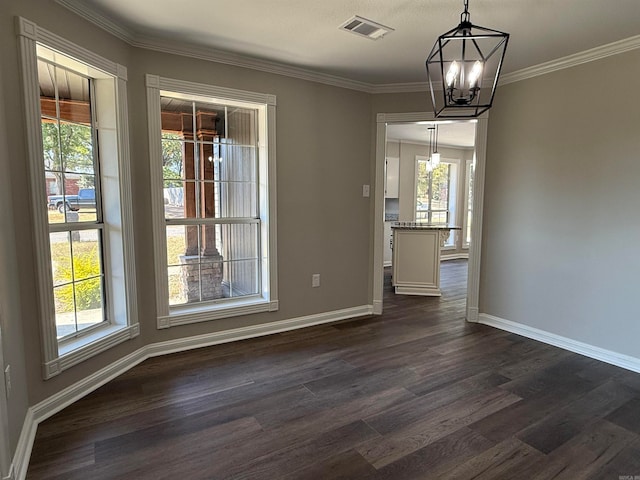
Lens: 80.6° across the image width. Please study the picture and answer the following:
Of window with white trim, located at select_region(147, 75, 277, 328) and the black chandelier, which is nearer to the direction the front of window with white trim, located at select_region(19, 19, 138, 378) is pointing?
the black chandelier

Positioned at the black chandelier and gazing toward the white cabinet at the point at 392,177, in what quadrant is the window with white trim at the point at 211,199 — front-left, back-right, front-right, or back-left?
front-left

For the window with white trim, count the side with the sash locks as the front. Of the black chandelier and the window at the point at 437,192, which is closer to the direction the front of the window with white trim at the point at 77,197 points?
the black chandelier

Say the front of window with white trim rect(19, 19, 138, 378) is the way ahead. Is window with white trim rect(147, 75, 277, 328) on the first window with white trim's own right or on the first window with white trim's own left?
on the first window with white trim's own left

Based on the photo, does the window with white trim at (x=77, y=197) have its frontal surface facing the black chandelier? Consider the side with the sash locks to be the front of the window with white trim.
yes

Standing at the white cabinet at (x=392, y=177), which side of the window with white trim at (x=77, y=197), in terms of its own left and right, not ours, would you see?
left

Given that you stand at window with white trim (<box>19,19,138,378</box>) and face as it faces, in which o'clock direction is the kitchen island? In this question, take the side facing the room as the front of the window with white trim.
The kitchen island is roughly at 10 o'clock from the window with white trim.

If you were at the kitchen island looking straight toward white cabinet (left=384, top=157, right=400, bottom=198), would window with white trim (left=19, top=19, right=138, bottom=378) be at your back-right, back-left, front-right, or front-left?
back-left

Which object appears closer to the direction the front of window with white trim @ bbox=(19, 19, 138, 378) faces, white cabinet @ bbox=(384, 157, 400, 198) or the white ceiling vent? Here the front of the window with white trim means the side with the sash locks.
the white ceiling vent

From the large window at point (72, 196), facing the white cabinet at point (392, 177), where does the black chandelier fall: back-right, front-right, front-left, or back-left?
front-right

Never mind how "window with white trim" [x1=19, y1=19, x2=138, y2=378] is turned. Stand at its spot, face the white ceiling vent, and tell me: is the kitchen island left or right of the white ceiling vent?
left
